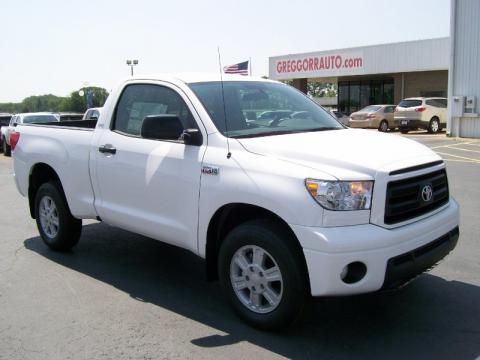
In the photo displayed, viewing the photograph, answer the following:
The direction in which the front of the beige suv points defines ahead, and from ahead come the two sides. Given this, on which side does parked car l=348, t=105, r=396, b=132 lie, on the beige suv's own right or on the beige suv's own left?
on the beige suv's own left

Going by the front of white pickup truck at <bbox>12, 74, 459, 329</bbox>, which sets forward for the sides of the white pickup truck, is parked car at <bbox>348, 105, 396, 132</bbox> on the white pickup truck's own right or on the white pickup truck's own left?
on the white pickup truck's own left

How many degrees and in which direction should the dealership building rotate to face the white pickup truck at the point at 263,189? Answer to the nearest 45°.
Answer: approximately 45° to its left

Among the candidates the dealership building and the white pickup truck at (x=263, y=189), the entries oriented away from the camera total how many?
0

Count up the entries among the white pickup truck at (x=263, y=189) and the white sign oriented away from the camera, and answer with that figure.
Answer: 0

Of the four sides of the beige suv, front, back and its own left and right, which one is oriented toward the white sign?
left

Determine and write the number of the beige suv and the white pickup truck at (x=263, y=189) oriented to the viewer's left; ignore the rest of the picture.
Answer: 0

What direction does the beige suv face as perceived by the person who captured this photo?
facing away from the viewer and to the right of the viewer

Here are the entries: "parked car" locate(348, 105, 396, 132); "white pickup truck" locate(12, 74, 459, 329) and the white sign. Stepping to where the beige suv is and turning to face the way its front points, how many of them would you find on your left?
2

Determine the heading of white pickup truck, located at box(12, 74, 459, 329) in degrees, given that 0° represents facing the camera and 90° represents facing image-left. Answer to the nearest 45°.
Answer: approximately 315°
